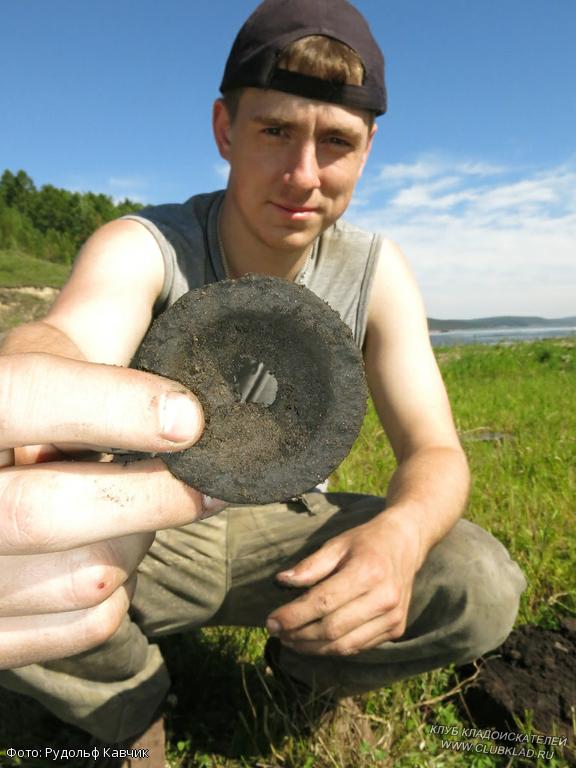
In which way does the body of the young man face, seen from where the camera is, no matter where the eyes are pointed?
toward the camera

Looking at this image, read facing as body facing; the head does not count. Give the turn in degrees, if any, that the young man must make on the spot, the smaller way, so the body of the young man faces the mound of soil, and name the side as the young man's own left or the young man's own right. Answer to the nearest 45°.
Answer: approximately 90° to the young man's own left
